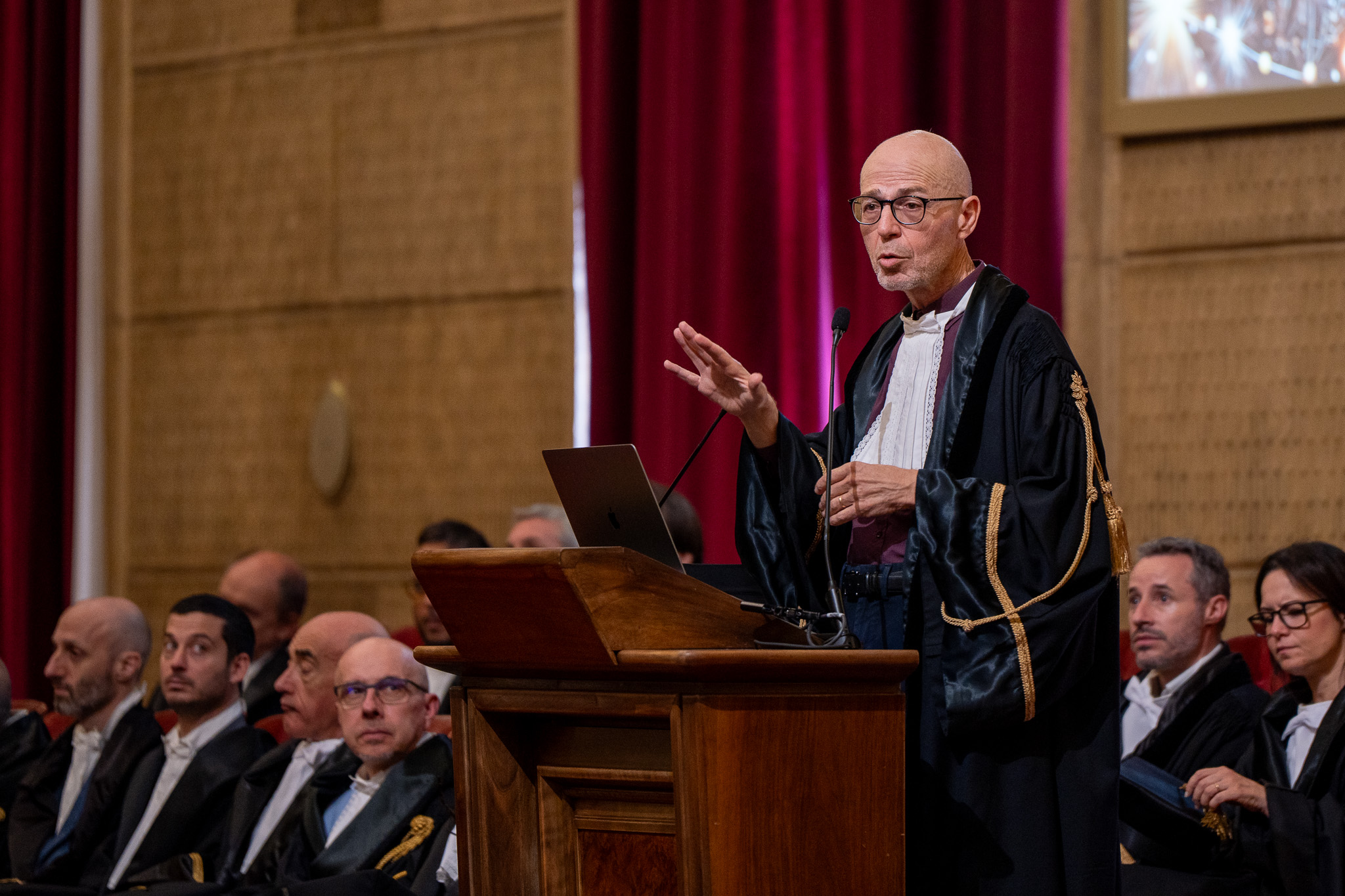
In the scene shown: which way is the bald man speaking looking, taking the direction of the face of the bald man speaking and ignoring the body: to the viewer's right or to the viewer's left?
to the viewer's left

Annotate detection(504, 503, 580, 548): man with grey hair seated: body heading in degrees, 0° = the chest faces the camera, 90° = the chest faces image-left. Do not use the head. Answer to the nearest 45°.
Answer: approximately 45°

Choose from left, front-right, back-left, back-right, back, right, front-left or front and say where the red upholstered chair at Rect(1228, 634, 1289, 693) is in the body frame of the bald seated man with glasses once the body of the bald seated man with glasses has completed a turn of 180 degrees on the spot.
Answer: front-right

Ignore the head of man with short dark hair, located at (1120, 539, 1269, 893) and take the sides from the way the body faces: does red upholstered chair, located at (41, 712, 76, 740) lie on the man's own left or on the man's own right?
on the man's own right

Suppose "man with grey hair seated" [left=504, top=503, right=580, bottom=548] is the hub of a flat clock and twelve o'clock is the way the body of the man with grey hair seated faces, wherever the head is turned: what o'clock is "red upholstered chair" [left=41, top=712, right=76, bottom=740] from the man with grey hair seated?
The red upholstered chair is roughly at 2 o'clock from the man with grey hair seated.
